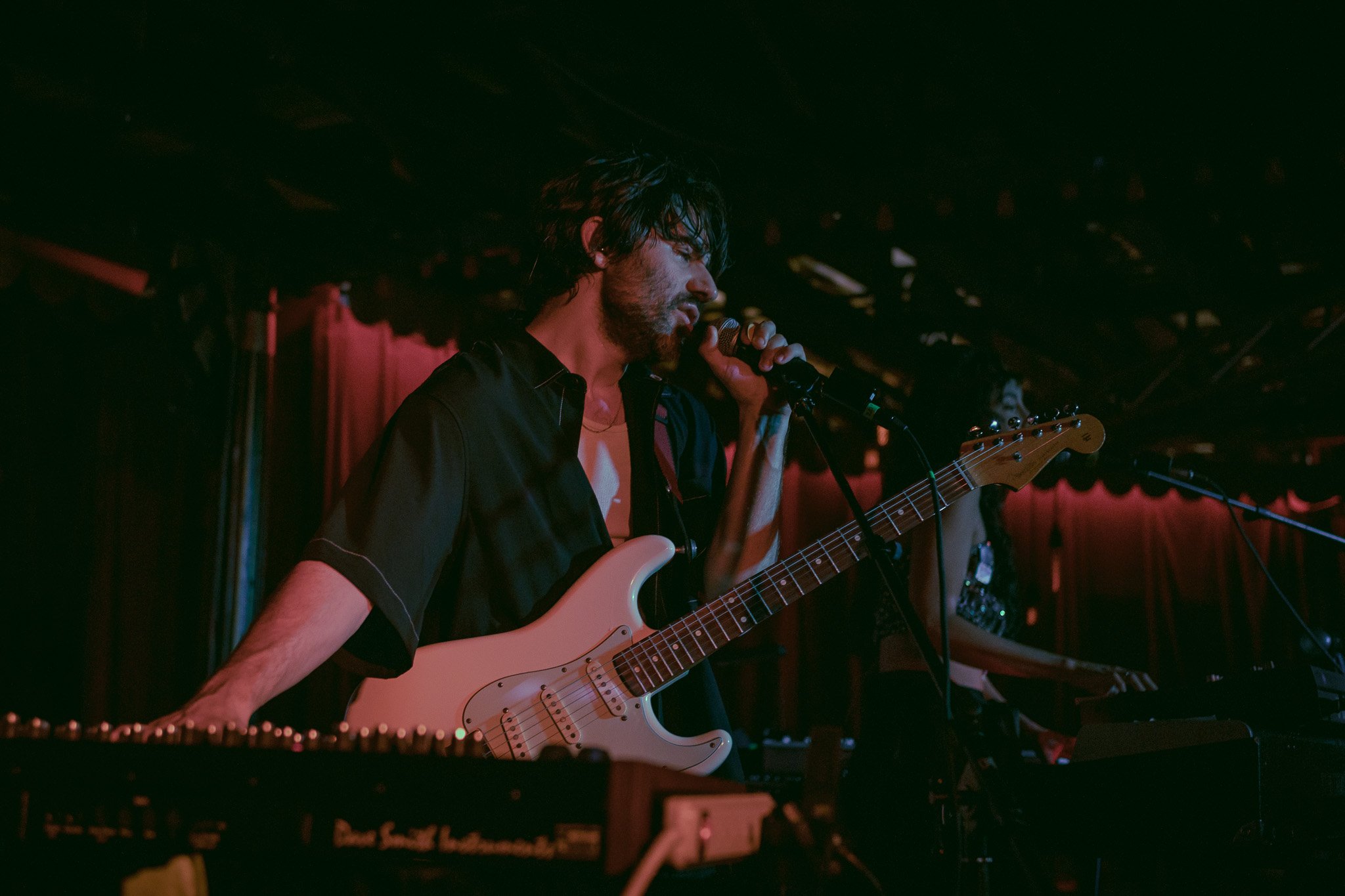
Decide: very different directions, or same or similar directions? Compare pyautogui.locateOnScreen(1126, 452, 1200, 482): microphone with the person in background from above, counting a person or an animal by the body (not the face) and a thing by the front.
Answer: very different directions

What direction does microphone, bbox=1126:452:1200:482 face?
to the viewer's left

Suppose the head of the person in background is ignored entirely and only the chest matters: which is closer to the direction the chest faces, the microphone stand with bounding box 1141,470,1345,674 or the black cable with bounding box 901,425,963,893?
the microphone stand

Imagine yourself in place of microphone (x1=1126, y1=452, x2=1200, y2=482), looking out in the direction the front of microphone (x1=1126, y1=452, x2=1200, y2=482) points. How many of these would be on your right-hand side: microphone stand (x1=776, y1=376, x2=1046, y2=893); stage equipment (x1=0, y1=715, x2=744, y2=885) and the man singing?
0

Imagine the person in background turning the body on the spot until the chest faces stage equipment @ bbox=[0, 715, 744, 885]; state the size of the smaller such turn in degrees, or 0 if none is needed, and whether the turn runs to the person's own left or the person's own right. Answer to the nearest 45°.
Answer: approximately 90° to the person's own right

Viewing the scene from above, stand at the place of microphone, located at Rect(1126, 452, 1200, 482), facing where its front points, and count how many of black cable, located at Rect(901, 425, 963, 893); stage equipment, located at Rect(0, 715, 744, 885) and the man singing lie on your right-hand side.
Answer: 0

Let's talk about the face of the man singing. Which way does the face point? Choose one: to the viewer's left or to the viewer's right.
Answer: to the viewer's right

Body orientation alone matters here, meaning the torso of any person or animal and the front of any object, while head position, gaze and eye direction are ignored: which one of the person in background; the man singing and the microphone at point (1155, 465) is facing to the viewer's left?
the microphone

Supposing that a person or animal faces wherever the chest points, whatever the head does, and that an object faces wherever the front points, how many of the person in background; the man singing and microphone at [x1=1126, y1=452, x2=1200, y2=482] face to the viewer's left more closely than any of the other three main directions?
1

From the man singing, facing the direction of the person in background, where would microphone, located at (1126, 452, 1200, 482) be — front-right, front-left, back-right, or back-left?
front-right

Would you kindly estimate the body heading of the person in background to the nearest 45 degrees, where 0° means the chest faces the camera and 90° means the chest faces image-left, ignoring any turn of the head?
approximately 270°

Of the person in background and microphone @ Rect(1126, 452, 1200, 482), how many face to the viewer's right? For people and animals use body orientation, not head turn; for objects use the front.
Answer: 1

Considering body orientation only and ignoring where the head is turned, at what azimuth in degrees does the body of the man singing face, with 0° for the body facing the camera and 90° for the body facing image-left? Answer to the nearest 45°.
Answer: approximately 315°

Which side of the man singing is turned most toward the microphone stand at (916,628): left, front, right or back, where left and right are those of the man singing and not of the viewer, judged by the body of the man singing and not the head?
front
